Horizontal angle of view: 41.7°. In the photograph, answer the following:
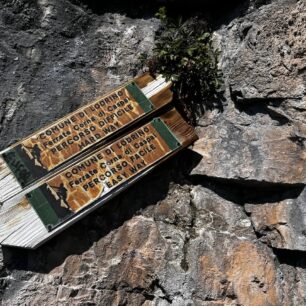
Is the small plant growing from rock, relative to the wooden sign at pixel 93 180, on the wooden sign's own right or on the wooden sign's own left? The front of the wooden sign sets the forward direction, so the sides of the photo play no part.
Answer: on the wooden sign's own left

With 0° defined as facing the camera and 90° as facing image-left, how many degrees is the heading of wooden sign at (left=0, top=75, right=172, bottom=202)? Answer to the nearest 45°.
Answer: approximately 0°

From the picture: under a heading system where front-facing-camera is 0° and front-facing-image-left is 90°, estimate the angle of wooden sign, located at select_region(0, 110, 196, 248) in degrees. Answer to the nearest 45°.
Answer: approximately 0°

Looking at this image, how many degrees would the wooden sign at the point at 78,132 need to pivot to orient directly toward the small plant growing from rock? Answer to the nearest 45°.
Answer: approximately 90° to its left
